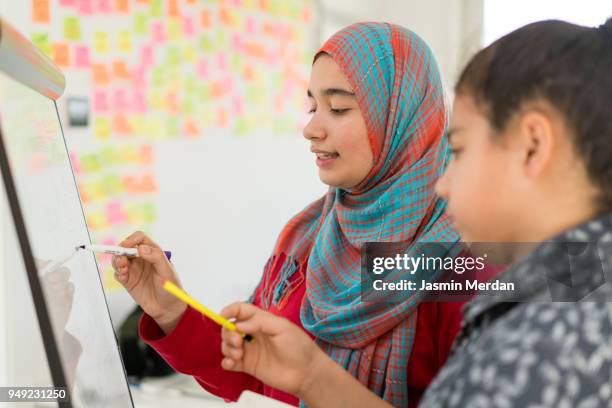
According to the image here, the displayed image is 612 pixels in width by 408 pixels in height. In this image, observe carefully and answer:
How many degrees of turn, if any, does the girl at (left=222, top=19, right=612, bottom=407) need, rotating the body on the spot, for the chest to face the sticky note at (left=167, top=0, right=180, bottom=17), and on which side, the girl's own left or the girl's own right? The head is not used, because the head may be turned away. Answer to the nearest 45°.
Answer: approximately 45° to the girl's own right

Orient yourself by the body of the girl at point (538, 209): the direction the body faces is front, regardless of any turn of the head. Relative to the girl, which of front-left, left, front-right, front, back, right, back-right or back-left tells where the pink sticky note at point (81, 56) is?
front-right

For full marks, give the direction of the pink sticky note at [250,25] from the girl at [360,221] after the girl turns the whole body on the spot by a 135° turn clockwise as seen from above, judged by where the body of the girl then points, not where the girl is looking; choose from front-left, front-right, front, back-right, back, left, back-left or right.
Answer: front

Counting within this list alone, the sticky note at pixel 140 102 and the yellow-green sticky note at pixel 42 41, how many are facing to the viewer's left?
0

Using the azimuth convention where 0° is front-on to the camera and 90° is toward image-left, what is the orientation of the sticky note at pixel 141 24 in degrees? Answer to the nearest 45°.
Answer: approximately 0°

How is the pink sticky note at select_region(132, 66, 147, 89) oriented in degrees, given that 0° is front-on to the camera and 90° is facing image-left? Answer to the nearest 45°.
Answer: approximately 0°
